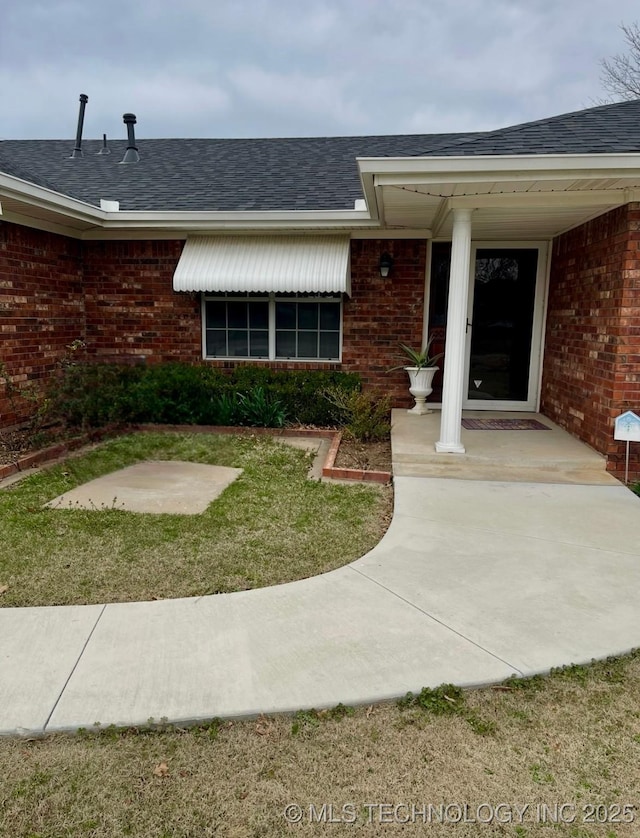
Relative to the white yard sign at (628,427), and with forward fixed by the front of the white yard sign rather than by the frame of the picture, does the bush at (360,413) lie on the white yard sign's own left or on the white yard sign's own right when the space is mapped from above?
on the white yard sign's own right

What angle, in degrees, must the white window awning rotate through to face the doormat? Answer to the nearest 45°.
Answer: approximately 90° to its left

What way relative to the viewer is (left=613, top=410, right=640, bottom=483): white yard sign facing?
toward the camera

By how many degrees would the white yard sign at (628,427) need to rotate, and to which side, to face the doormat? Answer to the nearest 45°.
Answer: approximately 135° to its right

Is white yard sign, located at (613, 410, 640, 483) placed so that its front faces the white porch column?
no

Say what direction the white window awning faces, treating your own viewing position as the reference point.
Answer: facing the viewer

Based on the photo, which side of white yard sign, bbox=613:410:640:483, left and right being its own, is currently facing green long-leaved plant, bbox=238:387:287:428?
right

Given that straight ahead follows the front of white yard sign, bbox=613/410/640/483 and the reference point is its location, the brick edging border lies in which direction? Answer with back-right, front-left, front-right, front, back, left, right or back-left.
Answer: right

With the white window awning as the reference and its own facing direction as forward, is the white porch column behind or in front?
in front

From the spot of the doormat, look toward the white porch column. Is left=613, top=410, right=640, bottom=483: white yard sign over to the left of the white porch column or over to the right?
left

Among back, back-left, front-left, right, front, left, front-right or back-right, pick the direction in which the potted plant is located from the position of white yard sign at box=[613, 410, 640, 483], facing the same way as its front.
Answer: back-right

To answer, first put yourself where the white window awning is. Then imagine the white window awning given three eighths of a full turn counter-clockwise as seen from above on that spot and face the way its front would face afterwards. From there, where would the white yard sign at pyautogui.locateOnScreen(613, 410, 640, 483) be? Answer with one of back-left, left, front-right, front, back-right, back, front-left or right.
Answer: right

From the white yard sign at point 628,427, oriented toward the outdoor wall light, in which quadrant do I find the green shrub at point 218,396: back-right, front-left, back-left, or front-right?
front-left

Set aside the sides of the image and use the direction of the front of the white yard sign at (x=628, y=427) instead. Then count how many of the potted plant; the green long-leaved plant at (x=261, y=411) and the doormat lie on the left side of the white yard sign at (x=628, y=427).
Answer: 0

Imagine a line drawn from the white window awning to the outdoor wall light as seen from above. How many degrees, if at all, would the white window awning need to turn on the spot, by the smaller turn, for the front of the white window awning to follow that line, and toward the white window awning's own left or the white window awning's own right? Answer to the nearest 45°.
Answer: approximately 90° to the white window awning's own left
